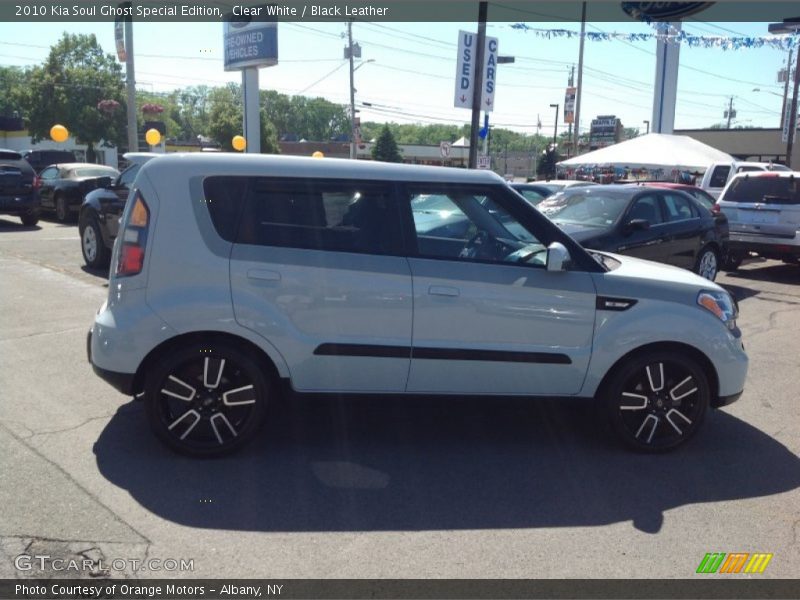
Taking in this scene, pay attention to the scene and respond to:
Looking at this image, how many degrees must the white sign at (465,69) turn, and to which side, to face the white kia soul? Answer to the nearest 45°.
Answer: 0° — it already faces it

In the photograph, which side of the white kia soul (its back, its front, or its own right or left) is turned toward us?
right

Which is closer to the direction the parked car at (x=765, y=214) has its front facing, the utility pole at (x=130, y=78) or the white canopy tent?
the white canopy tent

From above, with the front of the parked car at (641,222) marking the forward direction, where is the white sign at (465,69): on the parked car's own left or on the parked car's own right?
on the parked car's own right

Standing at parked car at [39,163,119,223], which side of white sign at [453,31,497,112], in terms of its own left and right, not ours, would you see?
right

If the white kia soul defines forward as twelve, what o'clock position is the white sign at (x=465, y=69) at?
The white sign is roughly at 9 o'clock from the white kia soul.

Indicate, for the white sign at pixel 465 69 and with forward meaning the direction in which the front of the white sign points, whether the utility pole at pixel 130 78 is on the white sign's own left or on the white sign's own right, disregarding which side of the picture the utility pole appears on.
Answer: on the white sign's own right

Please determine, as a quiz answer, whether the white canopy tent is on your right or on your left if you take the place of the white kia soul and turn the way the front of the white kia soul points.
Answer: on your left

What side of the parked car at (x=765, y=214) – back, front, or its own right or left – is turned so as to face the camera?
back

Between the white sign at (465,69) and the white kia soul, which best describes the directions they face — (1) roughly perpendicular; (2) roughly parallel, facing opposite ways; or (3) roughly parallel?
roughly perpendicular

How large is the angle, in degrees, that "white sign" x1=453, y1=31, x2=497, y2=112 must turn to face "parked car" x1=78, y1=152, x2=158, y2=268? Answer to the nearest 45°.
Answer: approximately 45° to its right

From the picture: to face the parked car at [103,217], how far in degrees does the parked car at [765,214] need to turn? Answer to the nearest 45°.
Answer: approximately 135° to its left

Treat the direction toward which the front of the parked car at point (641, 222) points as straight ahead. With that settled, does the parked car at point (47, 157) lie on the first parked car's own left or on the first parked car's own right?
on the first parked car's own right
